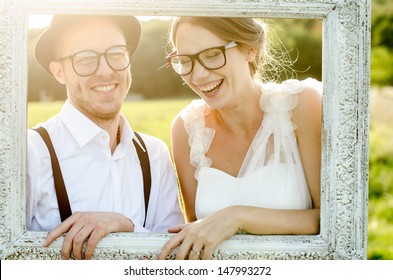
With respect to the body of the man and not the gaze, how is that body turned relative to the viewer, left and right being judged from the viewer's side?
facing the viewer

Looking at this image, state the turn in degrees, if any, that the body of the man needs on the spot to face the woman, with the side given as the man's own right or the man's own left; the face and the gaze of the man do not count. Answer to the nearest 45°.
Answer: approximately 90° to the man's own left

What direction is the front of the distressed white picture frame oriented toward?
toward the camera
